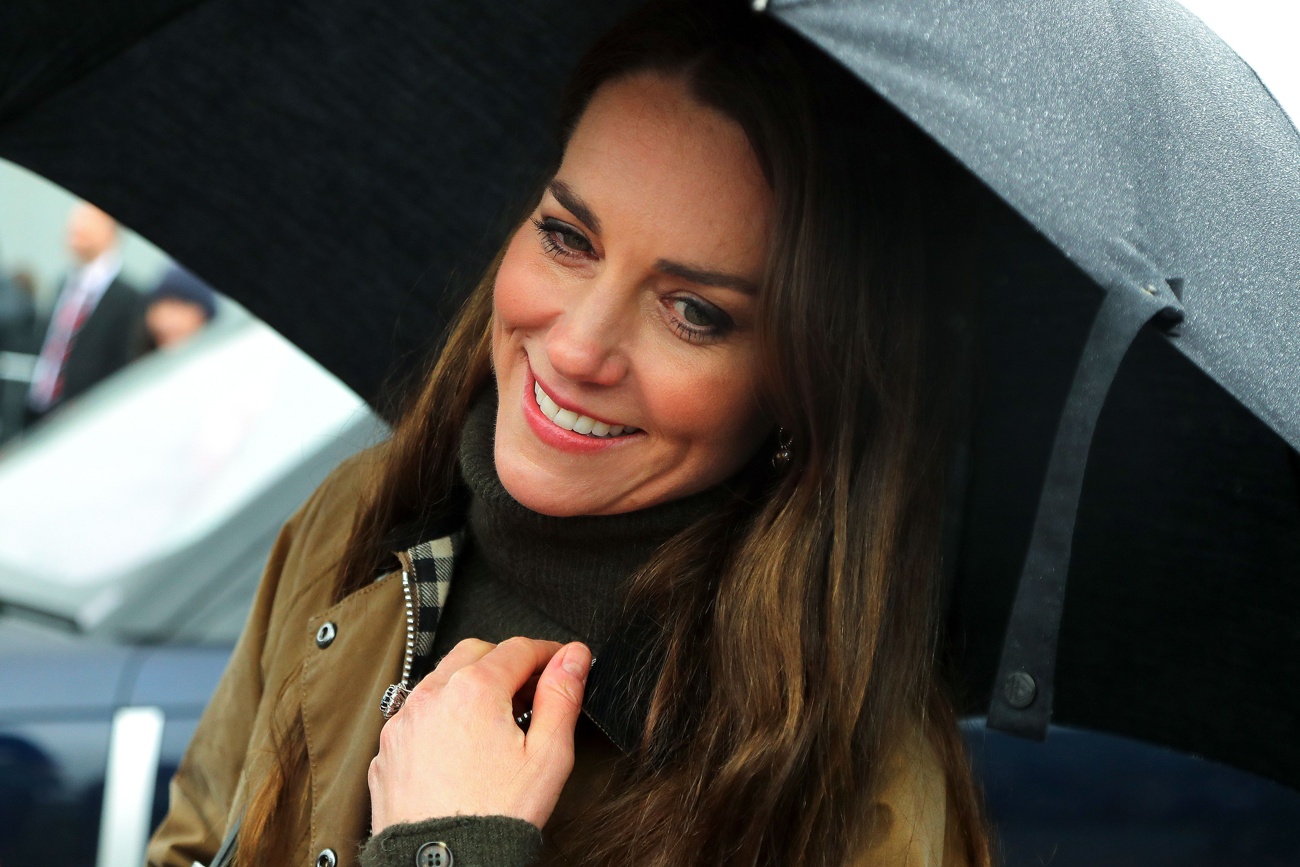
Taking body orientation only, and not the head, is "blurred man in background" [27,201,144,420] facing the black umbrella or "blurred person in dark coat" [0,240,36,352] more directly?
the black umbrella

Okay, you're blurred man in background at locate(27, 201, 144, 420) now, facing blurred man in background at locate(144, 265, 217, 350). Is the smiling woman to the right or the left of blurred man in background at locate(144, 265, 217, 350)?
right

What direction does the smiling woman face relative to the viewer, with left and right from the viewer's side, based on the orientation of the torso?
facing the viewer and to the left of the viewer

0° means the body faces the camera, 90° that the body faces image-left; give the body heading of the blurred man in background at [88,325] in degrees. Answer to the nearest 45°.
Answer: approximately 45°

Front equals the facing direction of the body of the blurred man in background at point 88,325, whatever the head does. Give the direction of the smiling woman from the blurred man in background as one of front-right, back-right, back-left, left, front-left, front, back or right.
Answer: front-left

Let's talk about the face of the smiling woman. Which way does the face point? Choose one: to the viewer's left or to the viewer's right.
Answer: to the viewer's left

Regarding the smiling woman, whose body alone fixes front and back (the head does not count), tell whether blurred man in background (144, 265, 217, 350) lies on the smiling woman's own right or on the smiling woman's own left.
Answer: on the smiling woman's own right

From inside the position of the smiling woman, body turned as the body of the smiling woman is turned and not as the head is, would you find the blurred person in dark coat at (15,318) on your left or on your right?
on your right

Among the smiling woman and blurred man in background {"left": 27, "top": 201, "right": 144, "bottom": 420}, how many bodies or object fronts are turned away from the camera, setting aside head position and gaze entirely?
0

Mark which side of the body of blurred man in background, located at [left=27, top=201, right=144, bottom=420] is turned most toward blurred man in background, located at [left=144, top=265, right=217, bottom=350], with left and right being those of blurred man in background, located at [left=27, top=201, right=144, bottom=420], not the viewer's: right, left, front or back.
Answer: left
